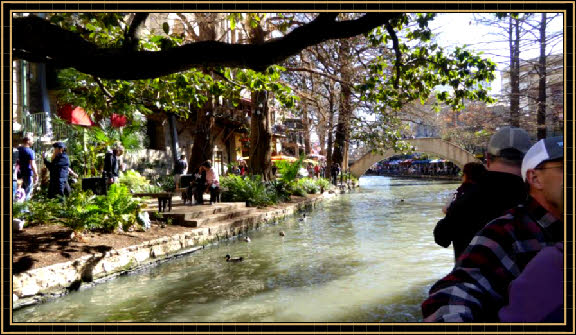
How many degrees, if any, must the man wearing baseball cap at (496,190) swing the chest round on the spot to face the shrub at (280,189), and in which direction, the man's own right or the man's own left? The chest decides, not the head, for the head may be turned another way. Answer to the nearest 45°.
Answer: approximately 45° to the man's own left

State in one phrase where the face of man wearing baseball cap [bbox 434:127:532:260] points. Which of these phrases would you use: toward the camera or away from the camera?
away from the camera

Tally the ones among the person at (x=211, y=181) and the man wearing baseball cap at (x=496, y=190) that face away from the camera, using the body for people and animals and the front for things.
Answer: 1

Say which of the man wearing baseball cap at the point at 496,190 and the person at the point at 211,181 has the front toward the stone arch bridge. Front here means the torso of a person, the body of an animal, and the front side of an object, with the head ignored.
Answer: the man wearing baseball cap

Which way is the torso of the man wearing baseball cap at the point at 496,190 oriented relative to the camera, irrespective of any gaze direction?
away from the camera

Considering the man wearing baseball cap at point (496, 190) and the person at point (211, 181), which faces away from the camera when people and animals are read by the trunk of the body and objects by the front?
the man wearing baseball cap

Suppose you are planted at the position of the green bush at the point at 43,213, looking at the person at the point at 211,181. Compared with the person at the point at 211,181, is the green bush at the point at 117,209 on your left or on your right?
right
